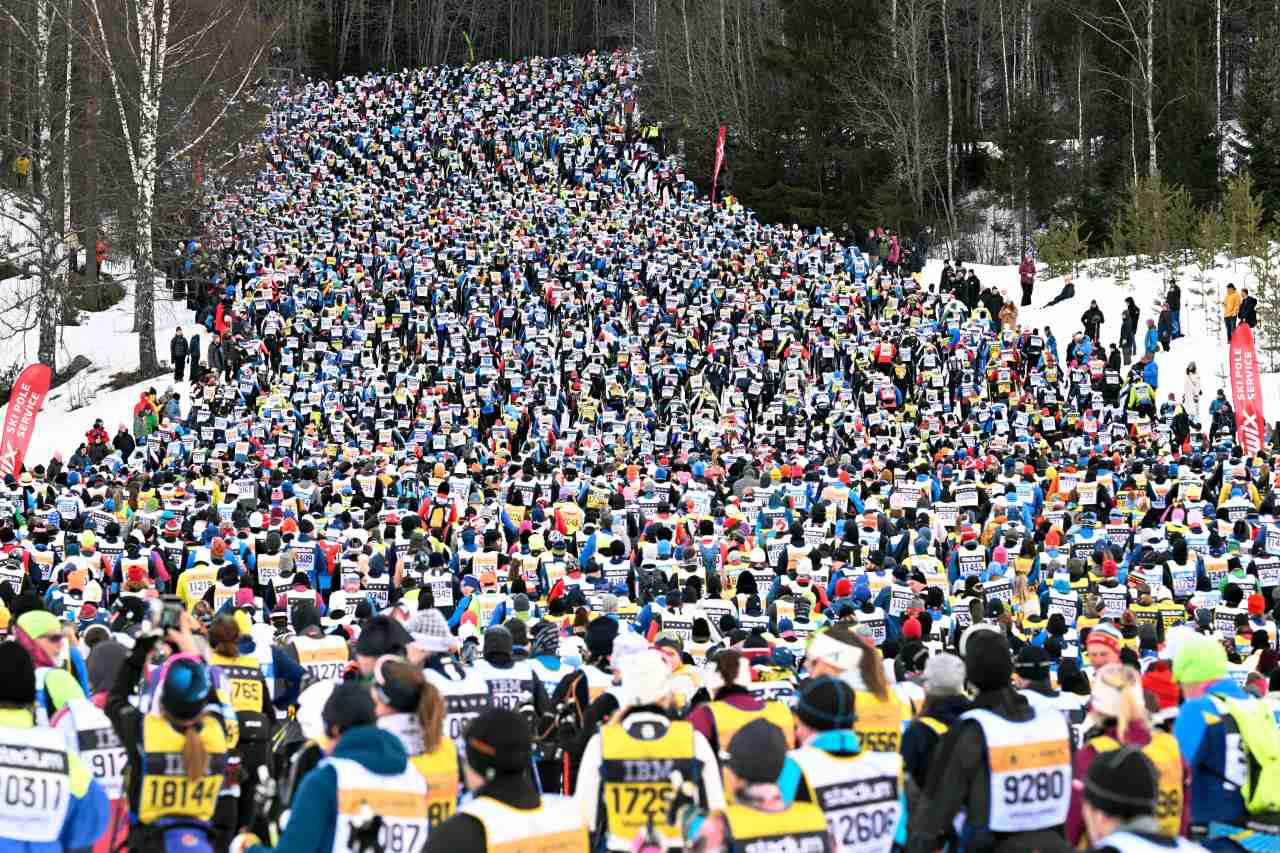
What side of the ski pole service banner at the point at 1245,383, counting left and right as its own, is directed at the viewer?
front

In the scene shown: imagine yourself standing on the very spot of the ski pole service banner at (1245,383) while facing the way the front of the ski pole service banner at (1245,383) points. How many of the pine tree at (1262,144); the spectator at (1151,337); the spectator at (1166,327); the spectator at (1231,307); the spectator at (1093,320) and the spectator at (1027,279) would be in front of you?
0

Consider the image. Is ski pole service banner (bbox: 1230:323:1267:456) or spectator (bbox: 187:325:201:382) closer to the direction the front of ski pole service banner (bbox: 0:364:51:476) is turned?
the ski pole service banner

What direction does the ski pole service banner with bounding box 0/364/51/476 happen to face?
toward the camera

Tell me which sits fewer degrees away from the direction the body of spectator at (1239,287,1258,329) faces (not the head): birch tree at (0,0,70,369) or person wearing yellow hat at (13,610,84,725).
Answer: the birch tree

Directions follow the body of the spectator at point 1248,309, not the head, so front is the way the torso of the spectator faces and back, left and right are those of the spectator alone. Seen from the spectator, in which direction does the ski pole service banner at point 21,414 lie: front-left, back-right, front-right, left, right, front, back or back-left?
front-left

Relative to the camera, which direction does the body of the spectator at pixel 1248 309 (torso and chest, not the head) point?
to the viewer's left

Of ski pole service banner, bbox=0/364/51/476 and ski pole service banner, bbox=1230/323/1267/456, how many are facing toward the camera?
2

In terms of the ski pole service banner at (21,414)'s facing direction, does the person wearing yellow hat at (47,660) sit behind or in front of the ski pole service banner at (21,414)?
in front

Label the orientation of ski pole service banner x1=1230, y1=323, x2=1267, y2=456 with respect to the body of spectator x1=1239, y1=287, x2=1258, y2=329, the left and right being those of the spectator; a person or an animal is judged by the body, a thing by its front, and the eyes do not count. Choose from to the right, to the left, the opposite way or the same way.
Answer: to the left

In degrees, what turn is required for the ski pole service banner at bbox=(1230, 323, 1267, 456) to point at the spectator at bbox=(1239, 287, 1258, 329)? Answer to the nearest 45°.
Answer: approximately 180°

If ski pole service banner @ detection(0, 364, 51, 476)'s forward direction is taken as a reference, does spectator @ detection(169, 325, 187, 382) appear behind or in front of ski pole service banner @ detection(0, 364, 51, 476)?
behind

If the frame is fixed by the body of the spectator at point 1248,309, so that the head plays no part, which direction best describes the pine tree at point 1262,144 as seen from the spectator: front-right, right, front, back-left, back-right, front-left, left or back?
right

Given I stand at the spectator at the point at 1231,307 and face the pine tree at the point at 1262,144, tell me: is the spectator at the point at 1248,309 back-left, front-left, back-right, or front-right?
front-right

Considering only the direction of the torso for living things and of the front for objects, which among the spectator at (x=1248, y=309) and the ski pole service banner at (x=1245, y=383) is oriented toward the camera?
the ski pole service banner
